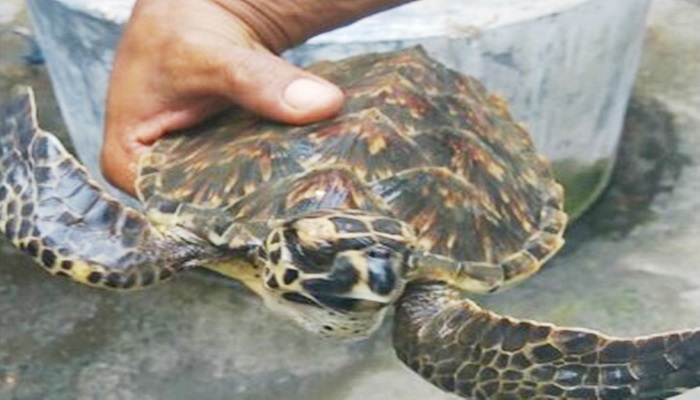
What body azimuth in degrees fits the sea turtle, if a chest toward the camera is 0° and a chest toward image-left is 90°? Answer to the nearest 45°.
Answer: approximately 45°
